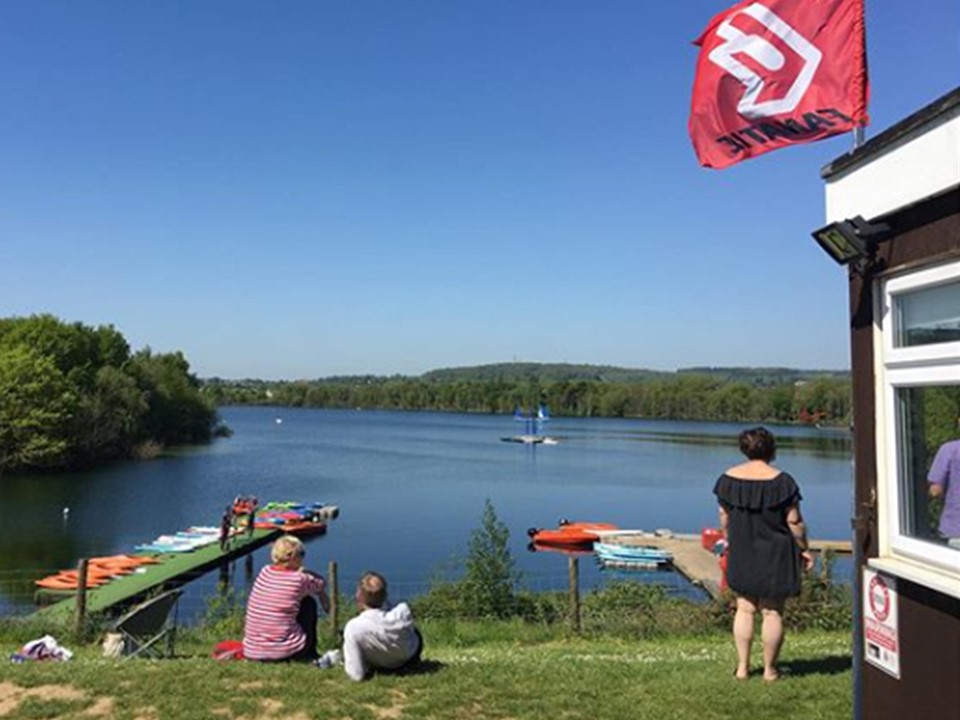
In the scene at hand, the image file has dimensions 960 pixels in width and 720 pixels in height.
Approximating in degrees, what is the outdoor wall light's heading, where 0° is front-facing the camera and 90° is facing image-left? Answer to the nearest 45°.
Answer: approximately 45°

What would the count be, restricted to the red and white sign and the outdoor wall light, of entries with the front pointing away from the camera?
0

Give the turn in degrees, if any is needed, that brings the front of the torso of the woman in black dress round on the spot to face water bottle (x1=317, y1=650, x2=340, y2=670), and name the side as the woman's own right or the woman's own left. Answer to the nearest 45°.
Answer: approximately 90° to the woman's own left

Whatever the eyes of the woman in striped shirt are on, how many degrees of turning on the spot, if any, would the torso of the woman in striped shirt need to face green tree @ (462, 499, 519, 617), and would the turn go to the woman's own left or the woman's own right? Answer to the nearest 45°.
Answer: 0° — they already face it

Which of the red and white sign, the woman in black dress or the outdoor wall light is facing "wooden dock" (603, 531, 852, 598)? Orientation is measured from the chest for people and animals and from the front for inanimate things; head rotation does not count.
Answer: the woman in black dress

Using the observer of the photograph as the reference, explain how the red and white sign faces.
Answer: facing the viewer and to the left of the viewer

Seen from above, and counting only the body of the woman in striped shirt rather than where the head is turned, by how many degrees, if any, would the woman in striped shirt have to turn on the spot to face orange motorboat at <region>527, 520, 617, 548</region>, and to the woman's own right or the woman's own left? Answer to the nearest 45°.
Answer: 0° — they already face it

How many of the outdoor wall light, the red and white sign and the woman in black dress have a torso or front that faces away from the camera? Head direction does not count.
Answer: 1

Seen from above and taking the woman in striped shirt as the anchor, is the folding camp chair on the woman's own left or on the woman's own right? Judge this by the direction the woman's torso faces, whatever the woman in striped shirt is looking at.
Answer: on the woman's own left

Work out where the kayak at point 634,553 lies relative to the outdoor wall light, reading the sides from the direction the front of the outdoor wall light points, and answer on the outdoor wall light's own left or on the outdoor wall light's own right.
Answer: on the outdoor wall light's own right

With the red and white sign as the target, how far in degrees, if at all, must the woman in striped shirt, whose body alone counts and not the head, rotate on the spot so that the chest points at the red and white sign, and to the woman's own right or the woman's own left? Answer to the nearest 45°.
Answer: approximately 90° to the woman's own right

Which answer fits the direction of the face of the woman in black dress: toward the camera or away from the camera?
away from the camera

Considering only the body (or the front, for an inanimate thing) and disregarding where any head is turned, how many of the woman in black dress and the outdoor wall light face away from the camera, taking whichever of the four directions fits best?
1

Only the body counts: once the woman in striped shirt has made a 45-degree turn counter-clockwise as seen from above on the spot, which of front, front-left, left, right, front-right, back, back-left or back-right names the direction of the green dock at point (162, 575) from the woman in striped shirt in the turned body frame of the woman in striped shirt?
front

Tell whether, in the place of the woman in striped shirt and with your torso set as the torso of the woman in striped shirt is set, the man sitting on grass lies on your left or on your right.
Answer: on your right

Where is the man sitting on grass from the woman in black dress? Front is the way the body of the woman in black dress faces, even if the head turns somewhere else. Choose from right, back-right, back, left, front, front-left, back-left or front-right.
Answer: left

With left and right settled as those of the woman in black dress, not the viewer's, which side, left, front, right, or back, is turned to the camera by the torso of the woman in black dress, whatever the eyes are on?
back
